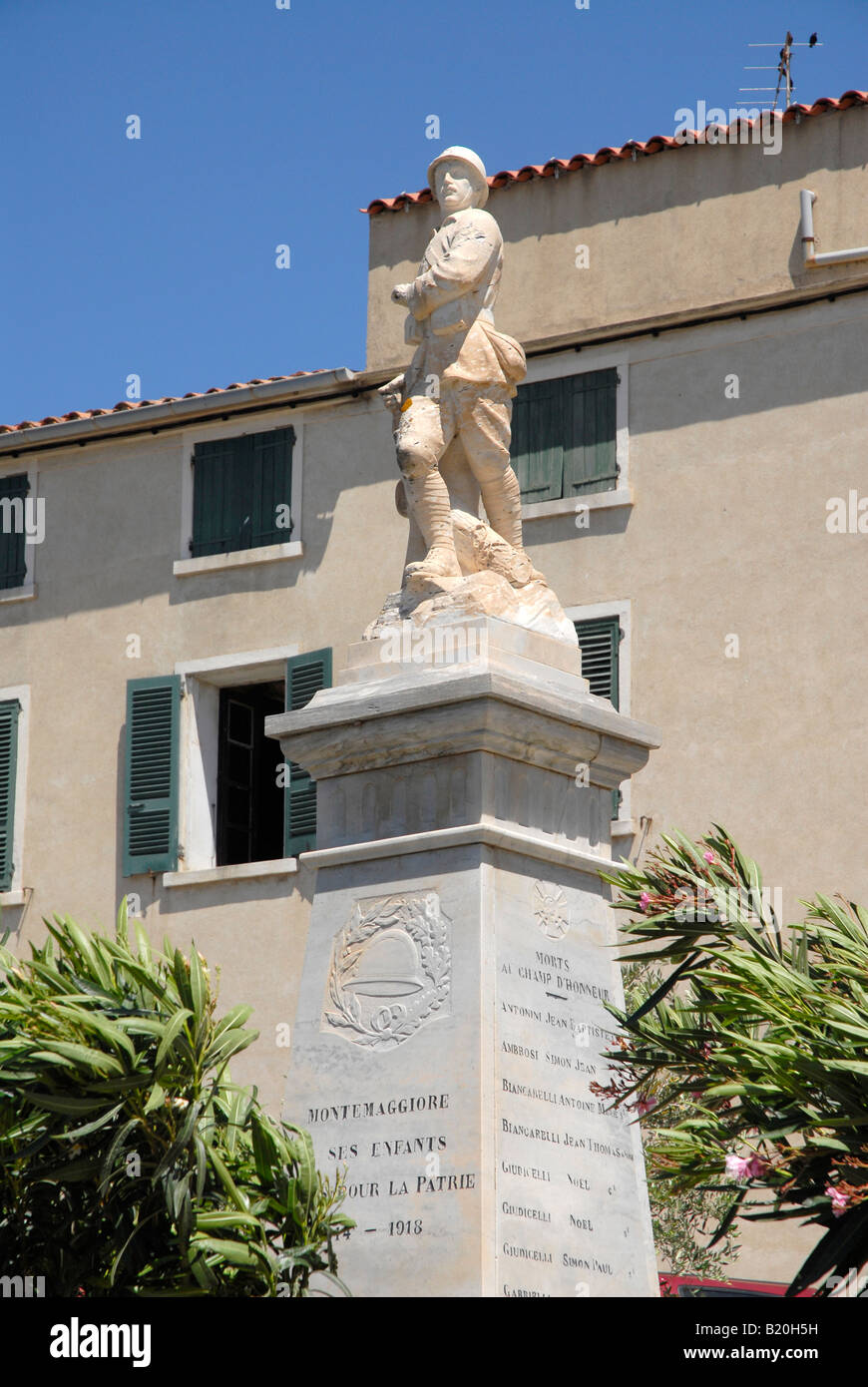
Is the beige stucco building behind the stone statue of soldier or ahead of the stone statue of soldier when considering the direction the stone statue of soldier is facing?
behind

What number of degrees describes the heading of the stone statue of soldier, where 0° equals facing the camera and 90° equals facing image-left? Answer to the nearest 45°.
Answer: approximately 45°

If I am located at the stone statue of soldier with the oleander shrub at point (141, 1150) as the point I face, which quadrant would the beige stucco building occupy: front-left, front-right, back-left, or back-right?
back-right
